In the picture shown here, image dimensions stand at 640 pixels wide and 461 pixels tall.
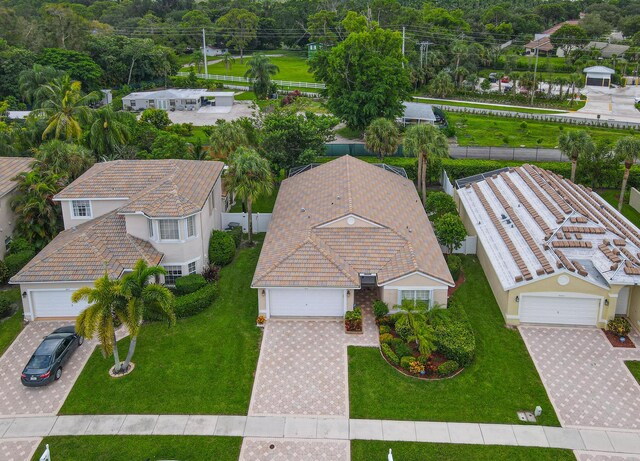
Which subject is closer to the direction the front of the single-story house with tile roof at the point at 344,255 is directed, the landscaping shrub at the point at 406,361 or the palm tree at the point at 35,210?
the landscaping shrub

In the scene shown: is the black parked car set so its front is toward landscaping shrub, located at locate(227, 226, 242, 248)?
yes

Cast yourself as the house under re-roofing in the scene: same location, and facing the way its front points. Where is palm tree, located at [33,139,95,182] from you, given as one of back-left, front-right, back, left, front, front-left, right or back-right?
back-right

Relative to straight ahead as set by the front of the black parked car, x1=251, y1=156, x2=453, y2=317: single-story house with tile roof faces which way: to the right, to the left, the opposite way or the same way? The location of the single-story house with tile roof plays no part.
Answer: the opposite way

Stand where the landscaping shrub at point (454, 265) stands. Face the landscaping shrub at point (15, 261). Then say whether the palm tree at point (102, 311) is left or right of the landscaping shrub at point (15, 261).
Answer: left

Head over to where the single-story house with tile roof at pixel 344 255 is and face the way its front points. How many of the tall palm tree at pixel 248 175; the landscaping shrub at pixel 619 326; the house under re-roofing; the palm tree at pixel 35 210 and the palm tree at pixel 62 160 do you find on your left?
2

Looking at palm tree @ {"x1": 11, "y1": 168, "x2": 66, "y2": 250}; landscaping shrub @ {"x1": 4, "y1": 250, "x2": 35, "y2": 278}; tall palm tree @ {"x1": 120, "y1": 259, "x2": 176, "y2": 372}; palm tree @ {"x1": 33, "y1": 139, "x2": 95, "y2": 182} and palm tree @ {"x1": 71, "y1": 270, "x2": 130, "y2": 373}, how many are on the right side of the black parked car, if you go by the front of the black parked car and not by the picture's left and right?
2

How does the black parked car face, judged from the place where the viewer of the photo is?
facing away from the viewer and to the right of the viewer

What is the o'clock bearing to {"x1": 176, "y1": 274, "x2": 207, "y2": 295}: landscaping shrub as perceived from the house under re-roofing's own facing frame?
The landscaping shrub is roughly at 4 o'clock from the house under re-roofing.

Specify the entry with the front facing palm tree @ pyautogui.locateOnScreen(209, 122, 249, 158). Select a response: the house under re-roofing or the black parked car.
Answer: the black parked car

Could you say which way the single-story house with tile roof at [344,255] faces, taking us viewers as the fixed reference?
facing the viewer

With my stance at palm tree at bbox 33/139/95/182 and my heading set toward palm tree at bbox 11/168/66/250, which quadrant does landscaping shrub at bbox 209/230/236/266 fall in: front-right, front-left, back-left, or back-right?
front-left

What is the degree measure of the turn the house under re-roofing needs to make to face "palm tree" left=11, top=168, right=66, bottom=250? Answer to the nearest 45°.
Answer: approximately 135° to its right

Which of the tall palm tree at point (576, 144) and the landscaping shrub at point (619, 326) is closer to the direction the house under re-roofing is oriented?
the landscaping shrub

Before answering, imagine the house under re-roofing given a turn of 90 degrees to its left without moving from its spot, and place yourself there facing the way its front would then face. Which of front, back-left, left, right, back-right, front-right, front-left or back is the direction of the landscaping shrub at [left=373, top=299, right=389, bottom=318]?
back

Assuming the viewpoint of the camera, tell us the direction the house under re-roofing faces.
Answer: facing the viewer and to the right of the viewer

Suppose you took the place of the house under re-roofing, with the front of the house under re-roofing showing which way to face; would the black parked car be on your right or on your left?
on your right

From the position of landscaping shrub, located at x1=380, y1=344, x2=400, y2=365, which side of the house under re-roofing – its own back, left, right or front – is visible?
right

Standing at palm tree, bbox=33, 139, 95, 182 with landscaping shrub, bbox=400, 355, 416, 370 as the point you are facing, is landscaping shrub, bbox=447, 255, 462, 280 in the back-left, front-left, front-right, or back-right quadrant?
front-left

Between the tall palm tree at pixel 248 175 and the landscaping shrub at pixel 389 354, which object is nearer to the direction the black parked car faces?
the tall palm tree

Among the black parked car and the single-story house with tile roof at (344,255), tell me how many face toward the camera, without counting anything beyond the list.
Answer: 1
